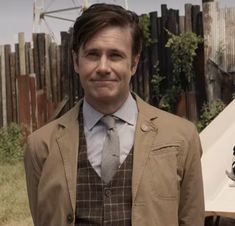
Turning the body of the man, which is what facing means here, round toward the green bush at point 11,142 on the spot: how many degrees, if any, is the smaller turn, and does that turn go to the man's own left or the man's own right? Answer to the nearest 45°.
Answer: approximately 180°

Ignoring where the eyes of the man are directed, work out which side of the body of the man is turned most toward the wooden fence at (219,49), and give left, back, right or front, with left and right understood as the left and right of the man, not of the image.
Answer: back

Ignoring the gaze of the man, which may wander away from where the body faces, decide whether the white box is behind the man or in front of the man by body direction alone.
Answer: behind

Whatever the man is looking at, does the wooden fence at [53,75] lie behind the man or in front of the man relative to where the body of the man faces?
behind

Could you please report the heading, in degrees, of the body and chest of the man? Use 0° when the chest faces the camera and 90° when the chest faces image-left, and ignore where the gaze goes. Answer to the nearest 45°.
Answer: approximately 0°

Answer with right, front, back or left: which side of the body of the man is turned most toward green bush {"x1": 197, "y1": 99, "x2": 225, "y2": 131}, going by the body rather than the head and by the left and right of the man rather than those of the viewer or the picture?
back
